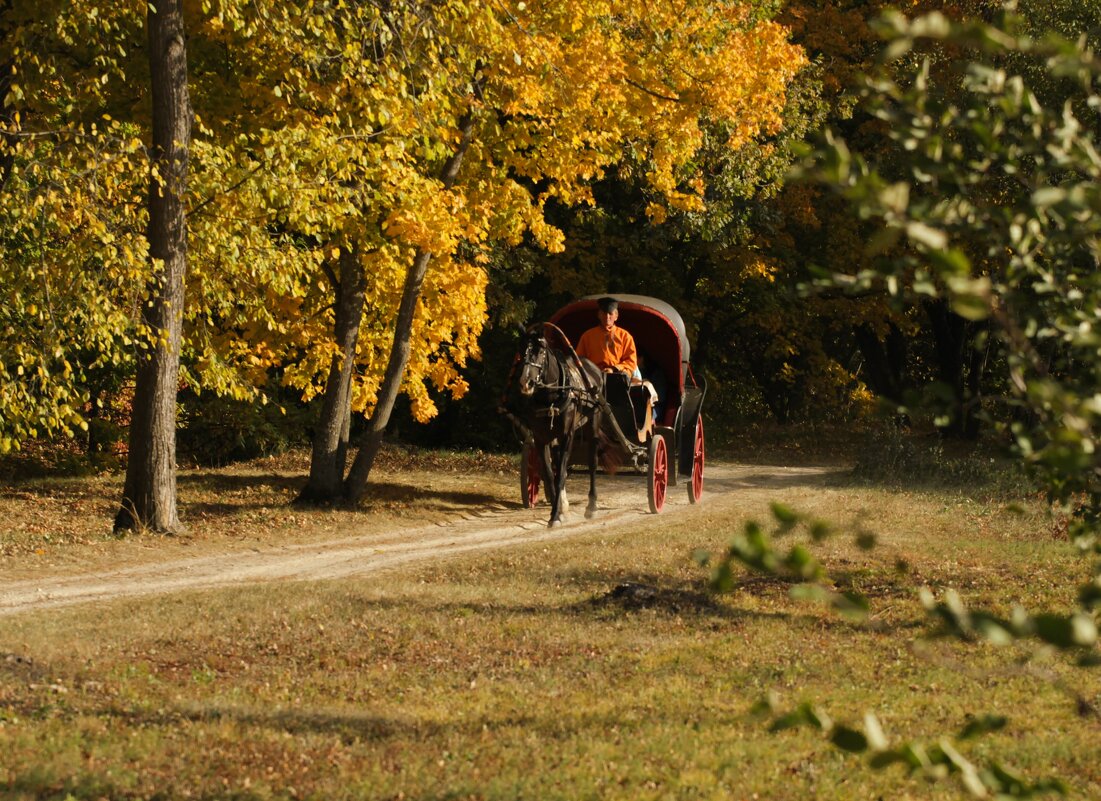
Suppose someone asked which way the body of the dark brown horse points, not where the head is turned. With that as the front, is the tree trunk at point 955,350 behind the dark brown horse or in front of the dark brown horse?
behind

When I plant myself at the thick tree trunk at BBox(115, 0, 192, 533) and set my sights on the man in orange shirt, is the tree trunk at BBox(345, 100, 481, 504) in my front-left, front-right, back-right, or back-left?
front-left

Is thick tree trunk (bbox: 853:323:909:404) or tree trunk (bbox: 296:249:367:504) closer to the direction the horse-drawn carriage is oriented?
the tree trunk

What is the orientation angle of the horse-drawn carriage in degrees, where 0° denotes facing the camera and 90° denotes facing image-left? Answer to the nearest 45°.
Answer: approximately 45°

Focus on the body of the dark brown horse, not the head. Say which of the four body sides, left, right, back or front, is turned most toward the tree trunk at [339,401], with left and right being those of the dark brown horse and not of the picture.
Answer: right

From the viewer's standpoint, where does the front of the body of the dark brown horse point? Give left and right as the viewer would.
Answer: facing the viewer and to the left of the viewer

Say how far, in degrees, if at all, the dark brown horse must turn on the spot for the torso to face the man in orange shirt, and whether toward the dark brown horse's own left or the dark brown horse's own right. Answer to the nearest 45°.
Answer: approximately 180°

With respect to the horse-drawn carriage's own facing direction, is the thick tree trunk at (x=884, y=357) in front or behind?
behind

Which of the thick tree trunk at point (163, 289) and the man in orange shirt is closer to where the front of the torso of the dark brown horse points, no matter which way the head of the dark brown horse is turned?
the thick tree trunk

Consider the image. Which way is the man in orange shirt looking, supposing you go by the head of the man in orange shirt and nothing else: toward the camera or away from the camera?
toward the camera

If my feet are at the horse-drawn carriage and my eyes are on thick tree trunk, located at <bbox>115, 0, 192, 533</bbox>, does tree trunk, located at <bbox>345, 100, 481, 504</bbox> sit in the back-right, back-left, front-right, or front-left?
front-right
